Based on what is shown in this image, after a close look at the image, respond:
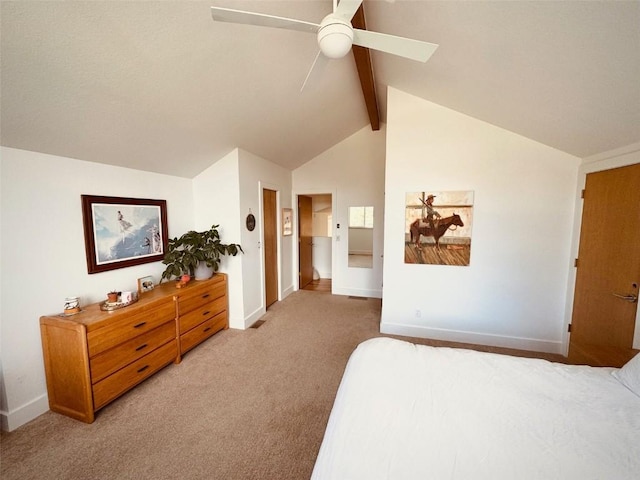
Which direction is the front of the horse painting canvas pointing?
toward the camera

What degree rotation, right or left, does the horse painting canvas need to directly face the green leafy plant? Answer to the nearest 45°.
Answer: approximately 45° to its right

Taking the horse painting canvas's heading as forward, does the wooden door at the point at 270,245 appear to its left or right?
on its right

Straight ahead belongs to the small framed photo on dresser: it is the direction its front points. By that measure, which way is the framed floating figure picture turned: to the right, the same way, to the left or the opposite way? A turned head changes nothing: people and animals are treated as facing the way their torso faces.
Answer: the same way

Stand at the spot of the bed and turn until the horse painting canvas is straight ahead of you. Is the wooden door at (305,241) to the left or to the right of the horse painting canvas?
left

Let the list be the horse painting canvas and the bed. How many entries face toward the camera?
1

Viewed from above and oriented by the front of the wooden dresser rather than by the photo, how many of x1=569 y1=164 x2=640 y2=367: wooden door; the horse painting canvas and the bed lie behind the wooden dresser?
0

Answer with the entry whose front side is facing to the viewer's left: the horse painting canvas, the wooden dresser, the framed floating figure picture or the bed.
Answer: the bed

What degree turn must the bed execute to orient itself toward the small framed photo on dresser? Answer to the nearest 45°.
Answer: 0° — it already faces it

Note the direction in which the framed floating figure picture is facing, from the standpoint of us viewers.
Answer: facing the viewer and to the right of the viewer

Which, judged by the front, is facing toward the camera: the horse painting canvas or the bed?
the horse painting canvas

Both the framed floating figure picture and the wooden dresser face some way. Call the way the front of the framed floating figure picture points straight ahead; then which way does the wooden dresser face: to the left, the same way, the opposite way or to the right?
the same way

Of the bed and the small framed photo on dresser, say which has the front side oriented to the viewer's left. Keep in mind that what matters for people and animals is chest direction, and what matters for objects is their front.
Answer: the bed

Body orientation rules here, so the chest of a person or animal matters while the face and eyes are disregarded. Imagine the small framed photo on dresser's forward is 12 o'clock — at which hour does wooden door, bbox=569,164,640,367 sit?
The wooden door is roughly at 12 o'clock from the small framed photo on dresser.

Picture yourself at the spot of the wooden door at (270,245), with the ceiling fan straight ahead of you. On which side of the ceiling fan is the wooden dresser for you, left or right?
right

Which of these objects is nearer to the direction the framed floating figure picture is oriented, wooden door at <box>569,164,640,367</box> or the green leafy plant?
the wooden door

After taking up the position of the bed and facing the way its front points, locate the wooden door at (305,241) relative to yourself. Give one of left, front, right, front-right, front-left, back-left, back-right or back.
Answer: front-right

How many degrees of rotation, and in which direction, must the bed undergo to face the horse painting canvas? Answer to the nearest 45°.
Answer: approximately 90° to its right

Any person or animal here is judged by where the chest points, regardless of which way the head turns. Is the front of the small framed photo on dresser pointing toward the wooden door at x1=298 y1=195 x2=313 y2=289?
no

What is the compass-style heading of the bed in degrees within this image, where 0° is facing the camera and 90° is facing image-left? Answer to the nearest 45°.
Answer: approximately 90°
